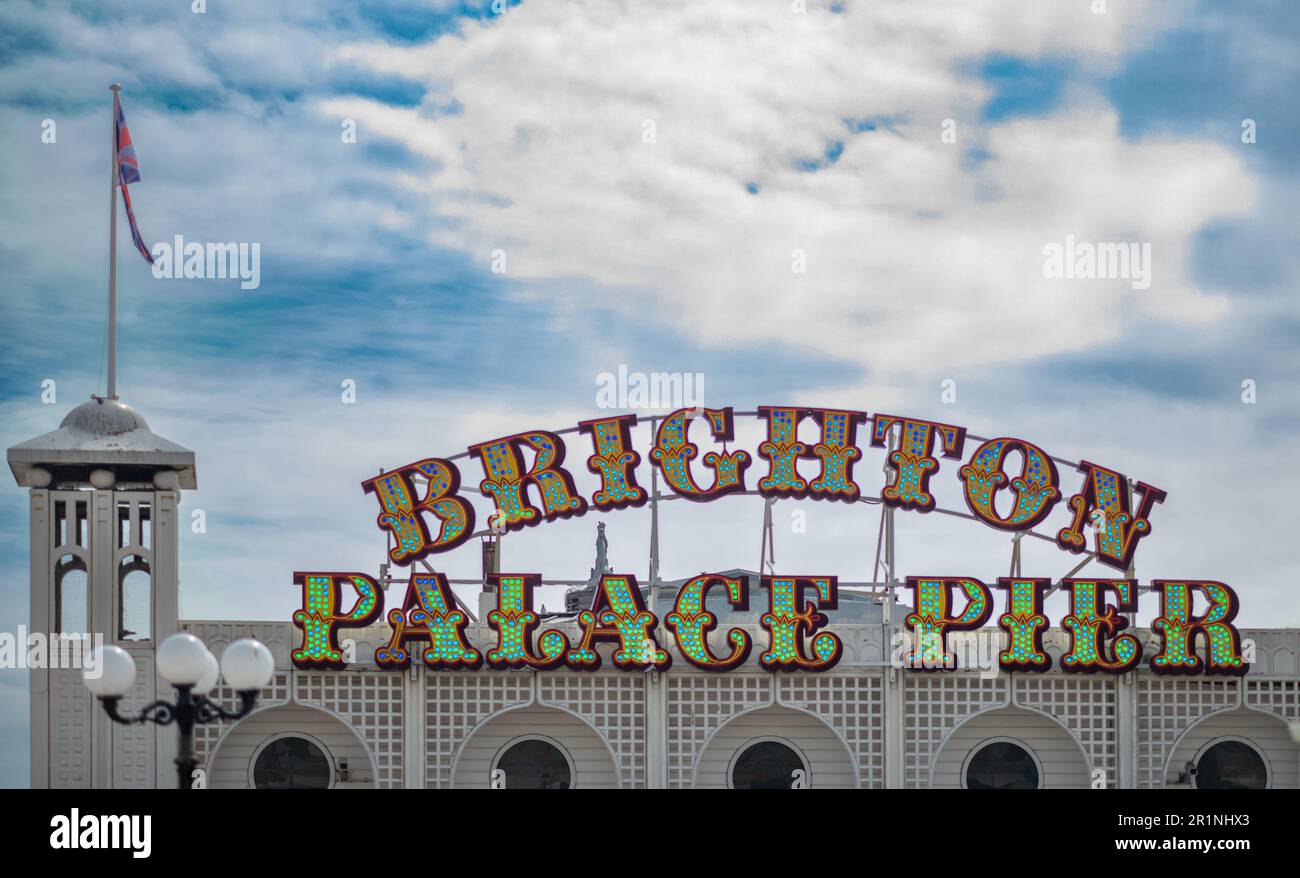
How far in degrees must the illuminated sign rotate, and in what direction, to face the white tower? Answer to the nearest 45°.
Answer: approximately 90° to its right

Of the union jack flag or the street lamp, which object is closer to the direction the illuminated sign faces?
the street lamp

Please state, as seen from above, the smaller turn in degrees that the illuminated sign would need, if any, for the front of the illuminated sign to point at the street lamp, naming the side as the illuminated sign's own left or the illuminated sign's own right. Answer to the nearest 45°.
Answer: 0° — it already faces it

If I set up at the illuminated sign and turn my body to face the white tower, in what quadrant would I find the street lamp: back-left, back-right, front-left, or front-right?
front-left

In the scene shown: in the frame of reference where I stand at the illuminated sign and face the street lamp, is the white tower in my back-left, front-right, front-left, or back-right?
front-right

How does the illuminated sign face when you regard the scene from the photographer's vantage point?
facing the viewer

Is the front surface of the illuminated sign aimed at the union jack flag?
no
